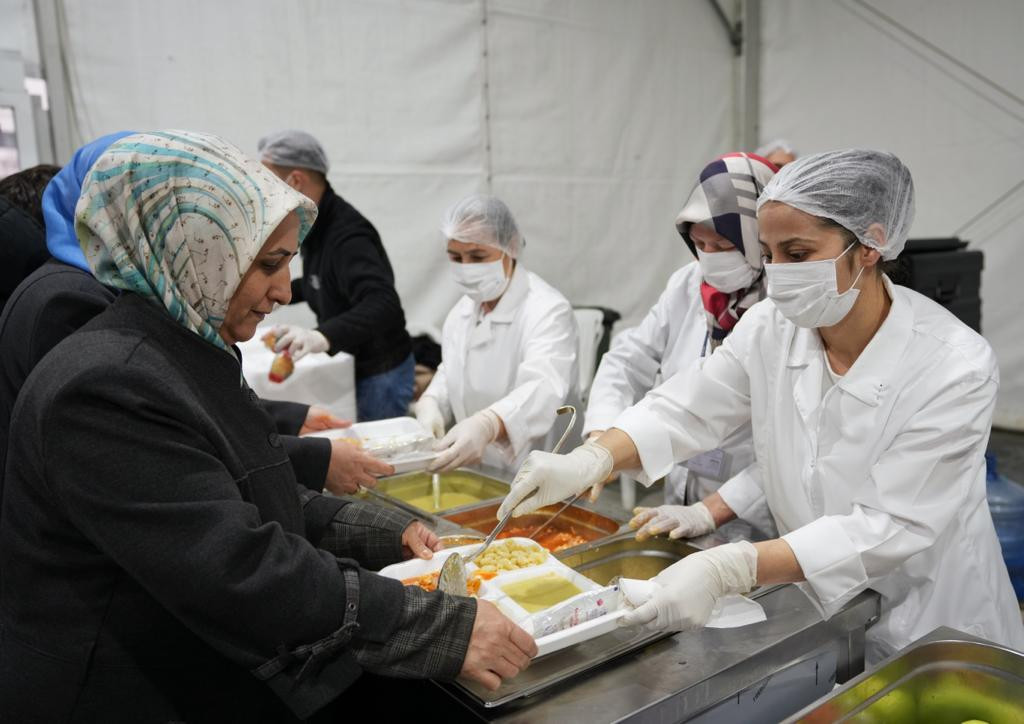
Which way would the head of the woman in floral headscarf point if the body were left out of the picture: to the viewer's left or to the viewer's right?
to the viewer's right

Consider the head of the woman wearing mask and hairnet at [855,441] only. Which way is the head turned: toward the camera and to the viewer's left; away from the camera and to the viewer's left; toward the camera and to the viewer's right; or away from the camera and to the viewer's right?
toward the camera and to the viewer's left

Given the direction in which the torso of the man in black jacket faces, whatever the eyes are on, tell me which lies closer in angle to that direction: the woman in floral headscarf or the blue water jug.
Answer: the woman in floral headscarf

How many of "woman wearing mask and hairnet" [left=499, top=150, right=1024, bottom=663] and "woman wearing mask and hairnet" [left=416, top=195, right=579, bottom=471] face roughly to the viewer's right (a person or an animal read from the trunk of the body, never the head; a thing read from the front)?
0

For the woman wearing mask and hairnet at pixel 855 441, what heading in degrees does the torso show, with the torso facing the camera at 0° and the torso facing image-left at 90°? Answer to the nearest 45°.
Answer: approximately 45°

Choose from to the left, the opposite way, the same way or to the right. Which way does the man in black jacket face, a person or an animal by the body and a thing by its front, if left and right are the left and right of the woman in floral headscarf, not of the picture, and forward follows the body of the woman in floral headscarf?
the opposite way

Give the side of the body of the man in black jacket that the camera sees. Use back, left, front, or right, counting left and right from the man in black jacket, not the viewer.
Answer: left

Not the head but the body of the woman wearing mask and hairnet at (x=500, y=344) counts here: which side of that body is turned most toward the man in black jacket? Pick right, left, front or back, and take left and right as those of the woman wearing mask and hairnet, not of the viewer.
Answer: right

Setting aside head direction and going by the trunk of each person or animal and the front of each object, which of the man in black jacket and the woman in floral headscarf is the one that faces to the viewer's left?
the man in black jacket

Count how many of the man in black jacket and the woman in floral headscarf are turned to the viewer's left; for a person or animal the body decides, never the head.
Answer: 1

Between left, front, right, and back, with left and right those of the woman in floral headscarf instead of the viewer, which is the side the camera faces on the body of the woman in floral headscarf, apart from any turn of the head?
right
